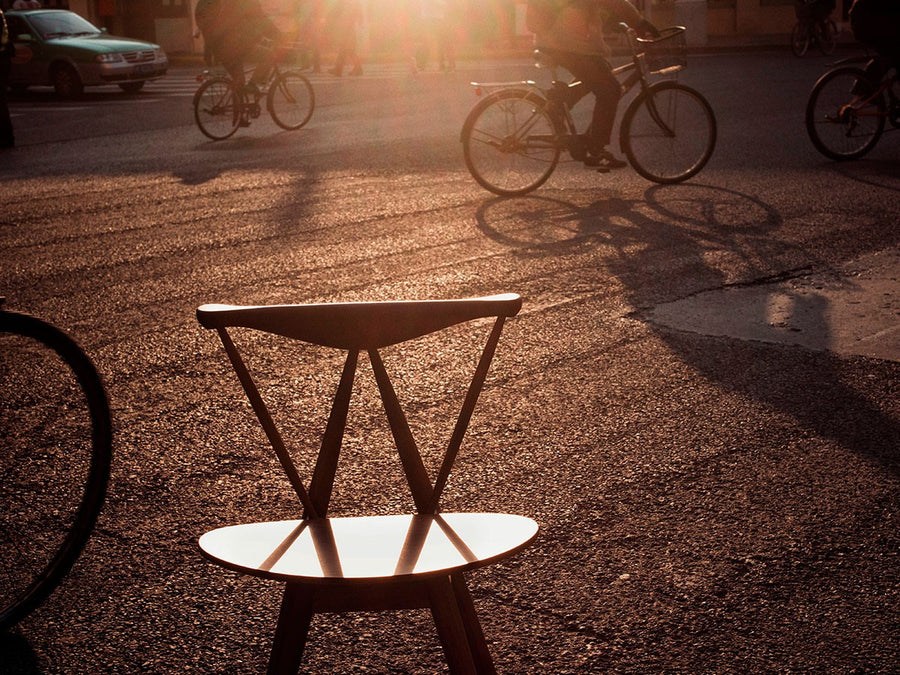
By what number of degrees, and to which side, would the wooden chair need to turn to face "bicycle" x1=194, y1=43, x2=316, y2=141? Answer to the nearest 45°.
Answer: approximately 180°

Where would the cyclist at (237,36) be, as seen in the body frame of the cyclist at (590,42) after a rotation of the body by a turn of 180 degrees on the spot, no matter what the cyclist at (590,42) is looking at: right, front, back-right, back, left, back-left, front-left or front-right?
front-right

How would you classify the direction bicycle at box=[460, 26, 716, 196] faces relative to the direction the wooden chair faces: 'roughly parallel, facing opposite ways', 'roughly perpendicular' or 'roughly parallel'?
roughly perpendicular

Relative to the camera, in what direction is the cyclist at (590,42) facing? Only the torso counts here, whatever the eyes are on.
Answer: to the viewer's right

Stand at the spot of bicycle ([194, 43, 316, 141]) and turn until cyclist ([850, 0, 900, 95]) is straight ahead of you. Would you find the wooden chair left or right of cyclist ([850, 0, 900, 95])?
right

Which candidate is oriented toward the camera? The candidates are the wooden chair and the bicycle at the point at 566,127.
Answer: the wooden chair

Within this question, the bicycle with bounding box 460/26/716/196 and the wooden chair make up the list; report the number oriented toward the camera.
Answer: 1

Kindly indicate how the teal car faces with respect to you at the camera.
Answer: facing the viewer and to the right of the viewer

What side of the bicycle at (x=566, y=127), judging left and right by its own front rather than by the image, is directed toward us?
right

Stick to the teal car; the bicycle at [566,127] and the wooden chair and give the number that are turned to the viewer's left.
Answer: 0

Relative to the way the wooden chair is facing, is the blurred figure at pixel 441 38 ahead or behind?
behind

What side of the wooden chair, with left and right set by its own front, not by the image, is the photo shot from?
front

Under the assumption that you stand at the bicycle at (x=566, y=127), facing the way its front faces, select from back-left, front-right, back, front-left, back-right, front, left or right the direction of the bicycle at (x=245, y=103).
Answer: back-left

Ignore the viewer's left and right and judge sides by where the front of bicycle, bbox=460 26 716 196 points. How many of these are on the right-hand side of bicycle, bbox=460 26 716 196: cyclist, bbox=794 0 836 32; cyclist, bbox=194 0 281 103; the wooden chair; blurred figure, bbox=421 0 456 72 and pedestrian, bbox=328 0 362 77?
1
